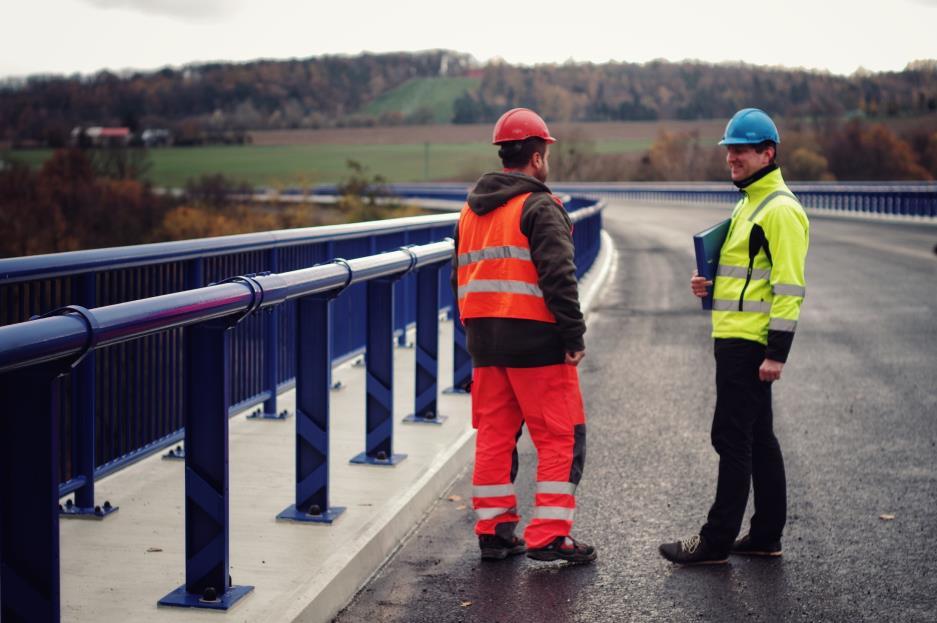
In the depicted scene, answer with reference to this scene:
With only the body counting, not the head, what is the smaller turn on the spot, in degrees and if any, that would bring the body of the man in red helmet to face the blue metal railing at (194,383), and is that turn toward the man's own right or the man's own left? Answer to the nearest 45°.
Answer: approximately 180°

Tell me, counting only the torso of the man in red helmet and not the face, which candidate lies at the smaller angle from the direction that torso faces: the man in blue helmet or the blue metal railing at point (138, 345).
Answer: the man in blue helmet

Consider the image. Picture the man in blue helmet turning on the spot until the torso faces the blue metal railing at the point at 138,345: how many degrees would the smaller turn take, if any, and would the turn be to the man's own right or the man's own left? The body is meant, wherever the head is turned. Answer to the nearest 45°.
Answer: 0° — they already face it

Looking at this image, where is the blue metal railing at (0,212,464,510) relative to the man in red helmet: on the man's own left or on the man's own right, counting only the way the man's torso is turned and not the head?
on the man's own left

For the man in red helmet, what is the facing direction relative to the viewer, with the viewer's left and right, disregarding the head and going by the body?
facing away from the viewer and to the right of the viewer

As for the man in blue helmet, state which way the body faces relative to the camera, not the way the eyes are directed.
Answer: to the viewer's left

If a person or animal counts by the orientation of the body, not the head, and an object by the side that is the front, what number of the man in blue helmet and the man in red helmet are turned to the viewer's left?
1

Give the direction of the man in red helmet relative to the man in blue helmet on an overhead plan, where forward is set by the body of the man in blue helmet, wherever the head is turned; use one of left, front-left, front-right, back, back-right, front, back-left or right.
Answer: front
